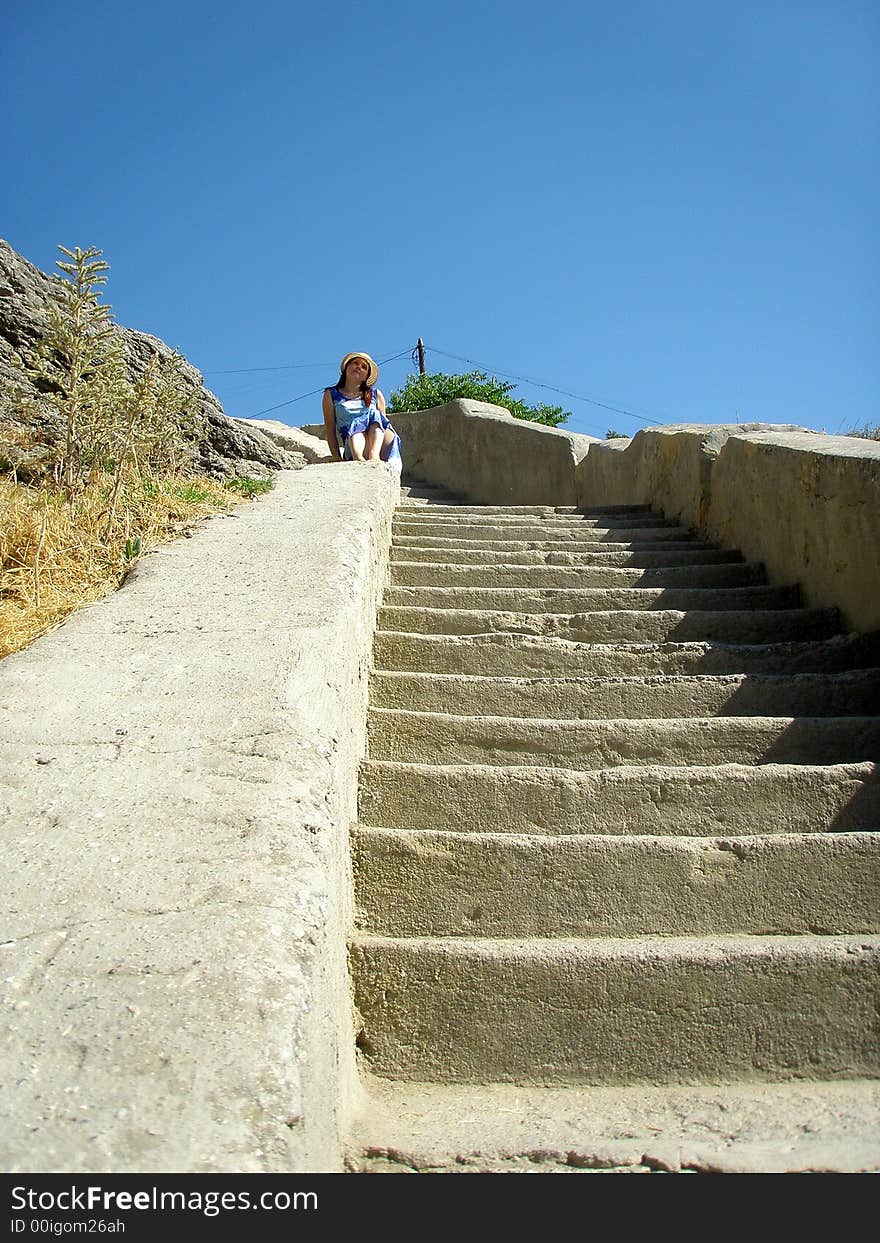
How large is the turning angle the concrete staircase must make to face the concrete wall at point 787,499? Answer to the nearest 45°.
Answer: approximately 180°

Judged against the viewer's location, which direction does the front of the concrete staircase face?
facing the viewer

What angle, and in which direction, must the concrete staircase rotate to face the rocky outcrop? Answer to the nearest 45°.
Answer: approximately 135° to its right

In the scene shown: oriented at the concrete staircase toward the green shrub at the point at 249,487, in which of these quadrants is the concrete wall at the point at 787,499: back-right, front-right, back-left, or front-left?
front-right

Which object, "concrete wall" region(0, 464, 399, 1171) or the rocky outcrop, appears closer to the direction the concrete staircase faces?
the concrete wall

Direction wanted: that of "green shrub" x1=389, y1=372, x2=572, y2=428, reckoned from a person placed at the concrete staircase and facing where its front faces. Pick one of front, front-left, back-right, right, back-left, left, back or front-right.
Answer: back

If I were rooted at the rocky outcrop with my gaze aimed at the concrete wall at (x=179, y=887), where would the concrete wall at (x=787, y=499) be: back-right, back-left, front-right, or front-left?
front-left

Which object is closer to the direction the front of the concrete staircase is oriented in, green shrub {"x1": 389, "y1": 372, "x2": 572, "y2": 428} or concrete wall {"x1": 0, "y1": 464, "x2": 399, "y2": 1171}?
the concrete wall

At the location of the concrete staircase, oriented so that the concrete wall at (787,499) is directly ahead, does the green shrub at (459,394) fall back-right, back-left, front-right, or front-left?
front-left
